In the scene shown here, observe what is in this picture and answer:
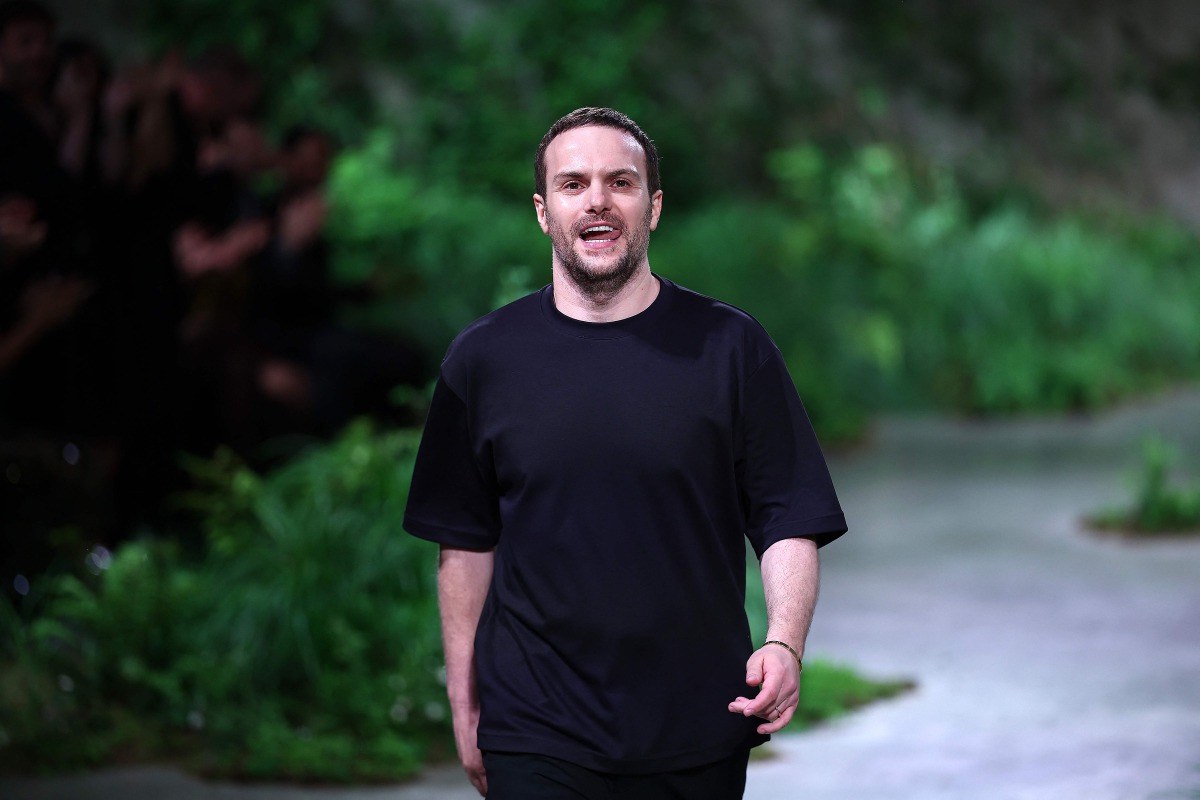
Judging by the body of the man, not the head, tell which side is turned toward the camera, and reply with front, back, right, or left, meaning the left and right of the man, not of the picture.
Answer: front

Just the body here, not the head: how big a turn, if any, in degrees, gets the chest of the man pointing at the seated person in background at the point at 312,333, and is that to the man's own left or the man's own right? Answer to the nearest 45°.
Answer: approximately 180°

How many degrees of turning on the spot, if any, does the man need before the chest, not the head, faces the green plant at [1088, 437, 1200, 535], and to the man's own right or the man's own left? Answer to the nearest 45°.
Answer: approximately 135° to the man's own left
